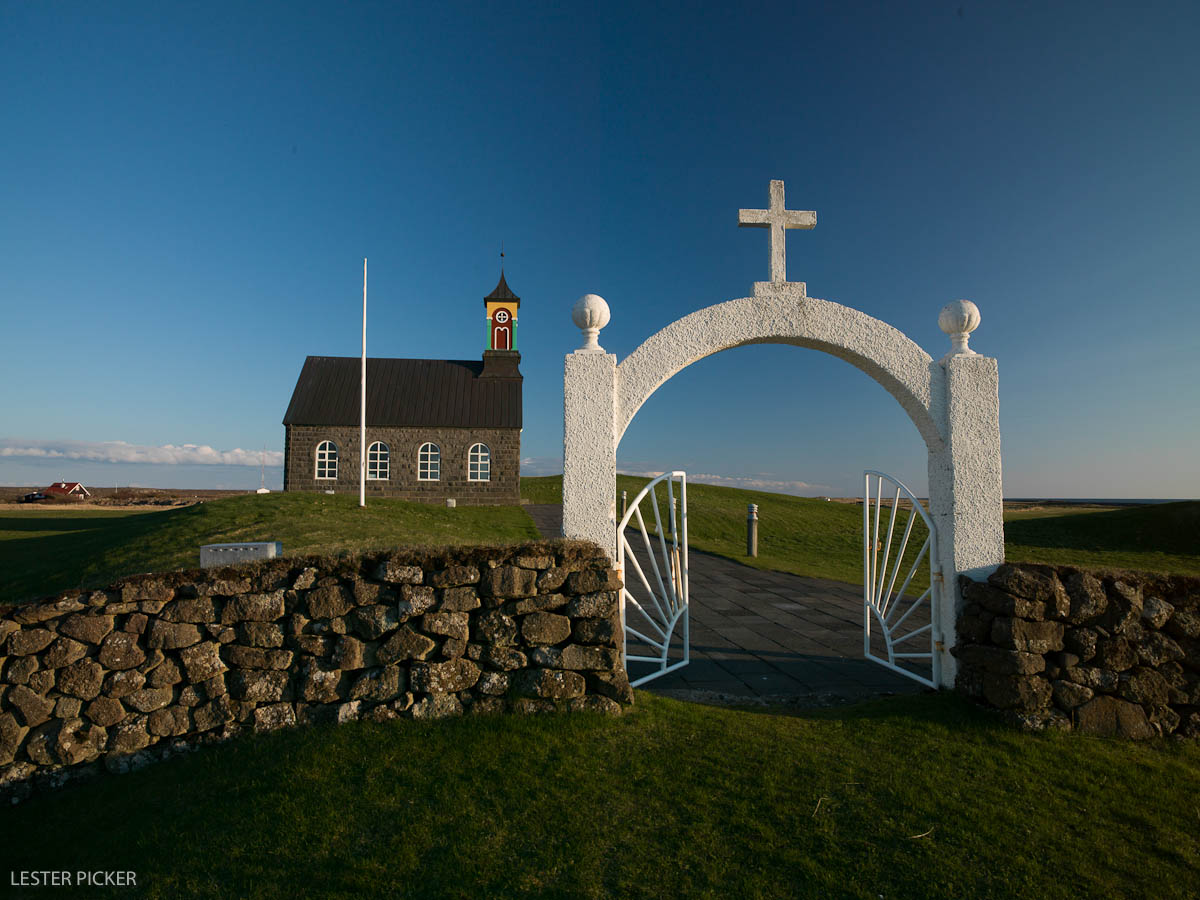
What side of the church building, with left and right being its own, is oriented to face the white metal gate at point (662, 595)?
right

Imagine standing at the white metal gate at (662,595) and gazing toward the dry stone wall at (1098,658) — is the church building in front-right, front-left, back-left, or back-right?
back-left

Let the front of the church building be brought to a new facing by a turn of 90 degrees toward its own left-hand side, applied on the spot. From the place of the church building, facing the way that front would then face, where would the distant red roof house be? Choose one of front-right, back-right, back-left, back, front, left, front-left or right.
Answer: front-left

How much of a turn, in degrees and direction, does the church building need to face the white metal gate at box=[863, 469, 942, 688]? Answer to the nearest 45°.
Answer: approximately 90° to its right

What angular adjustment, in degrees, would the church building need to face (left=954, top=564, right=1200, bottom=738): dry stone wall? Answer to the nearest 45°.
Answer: approximately 90° to its right

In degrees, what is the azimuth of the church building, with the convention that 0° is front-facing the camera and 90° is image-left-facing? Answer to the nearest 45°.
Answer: approximately 270°

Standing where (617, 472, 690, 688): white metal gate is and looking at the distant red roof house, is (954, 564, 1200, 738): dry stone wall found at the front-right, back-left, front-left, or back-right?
back-right
